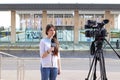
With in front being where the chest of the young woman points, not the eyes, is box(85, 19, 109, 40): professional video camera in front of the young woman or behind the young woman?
in front

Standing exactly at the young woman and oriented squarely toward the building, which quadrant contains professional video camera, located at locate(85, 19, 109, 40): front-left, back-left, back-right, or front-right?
back-right

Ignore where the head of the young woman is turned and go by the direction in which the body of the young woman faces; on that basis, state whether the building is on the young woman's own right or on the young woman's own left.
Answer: on the young woman's own left

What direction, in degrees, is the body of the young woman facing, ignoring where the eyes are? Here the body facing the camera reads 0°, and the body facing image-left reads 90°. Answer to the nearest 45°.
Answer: approximately 315°

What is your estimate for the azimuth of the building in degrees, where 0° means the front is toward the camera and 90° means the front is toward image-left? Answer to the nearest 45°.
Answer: approximately 0°

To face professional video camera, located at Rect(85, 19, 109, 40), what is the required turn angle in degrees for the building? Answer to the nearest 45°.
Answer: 0° — it already faces it

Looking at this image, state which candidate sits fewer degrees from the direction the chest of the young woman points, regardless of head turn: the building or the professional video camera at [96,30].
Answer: the professional video camera

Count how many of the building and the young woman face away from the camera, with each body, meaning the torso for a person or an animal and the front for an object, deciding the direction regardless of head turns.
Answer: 0

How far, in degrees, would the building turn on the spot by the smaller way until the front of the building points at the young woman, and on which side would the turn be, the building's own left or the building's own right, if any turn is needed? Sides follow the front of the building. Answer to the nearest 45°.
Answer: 0° — it already faces them

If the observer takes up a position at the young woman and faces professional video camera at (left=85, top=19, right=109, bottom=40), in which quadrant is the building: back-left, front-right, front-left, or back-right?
back-left
